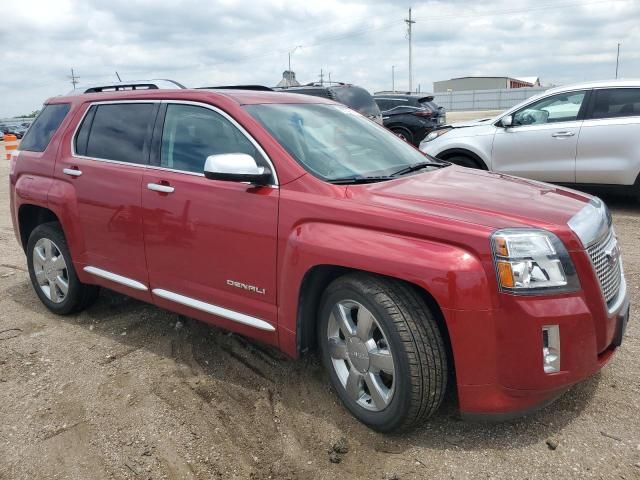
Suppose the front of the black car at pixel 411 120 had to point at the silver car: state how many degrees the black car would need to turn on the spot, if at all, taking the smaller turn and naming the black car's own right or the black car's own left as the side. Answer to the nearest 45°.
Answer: approximately 135° to the black car's own left

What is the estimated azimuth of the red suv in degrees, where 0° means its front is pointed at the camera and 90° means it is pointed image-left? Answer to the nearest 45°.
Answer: approximately 315°

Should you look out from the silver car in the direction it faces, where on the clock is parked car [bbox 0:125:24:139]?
The parked car is roughly at 1 o'clock from the silver car.

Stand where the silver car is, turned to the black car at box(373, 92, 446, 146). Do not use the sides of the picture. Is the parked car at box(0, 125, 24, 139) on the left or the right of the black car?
left

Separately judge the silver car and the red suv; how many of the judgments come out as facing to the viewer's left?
1

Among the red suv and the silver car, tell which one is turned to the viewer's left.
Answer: the silver car

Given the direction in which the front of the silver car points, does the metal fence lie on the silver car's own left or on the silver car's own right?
on the silver car's own right

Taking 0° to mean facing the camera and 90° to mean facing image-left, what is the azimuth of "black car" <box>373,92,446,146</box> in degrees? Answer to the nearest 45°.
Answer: approximately 135°

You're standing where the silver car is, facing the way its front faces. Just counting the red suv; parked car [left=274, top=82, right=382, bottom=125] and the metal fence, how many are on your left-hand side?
1

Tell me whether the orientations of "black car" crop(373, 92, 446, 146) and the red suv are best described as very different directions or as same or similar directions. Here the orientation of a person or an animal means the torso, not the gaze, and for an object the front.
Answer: very different directions

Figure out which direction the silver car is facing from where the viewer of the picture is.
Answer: facing to the left of the viewer

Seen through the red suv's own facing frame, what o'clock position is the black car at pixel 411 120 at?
The black car is roughly at 8 o'clock from the red suv.

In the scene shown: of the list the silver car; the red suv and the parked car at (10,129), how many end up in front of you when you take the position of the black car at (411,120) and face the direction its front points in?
1
